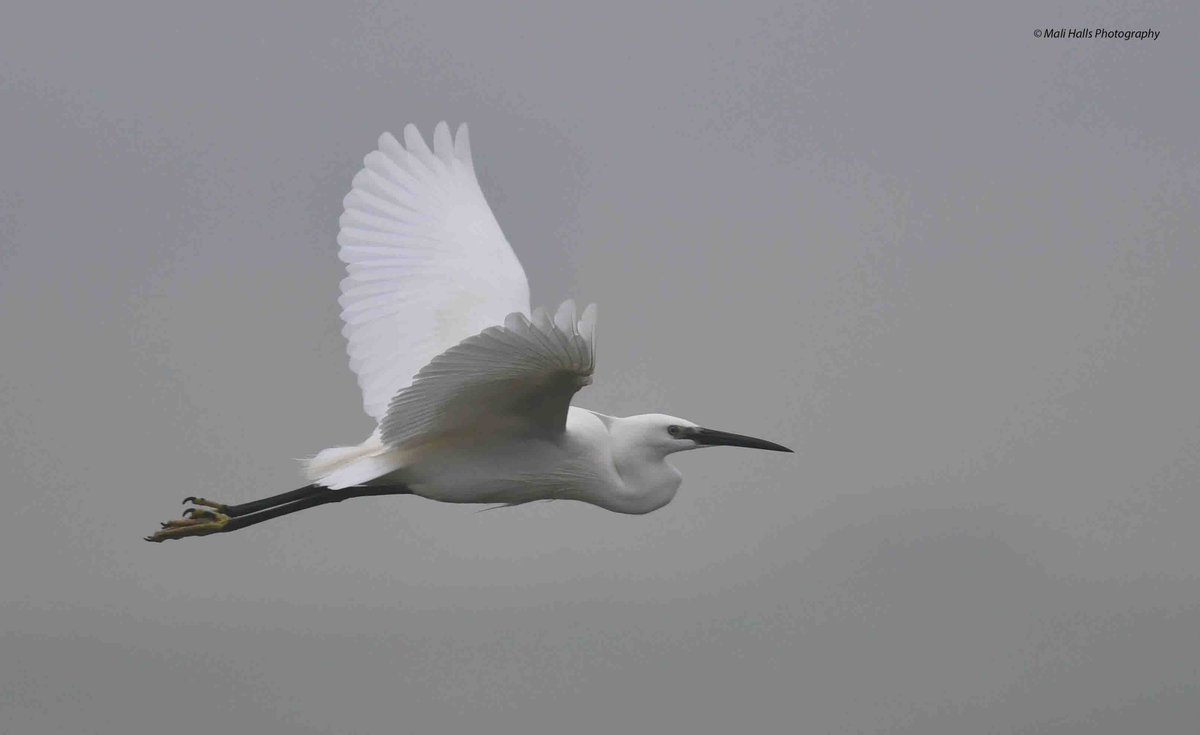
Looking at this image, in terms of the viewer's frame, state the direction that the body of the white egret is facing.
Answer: to the viewer's right
